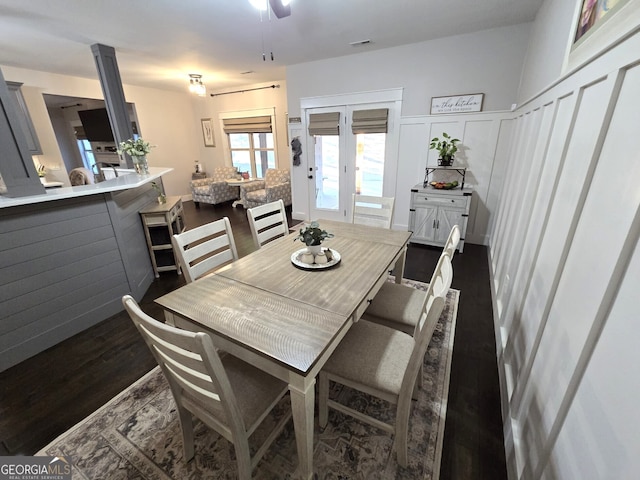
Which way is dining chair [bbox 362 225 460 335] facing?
to the viewer's left

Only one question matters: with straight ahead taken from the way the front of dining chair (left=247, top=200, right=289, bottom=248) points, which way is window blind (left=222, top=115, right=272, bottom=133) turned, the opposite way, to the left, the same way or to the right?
to the right

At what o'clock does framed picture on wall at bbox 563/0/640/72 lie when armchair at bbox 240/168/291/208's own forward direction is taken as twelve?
The framed picture on wall is roughly at 10 o'clock from the armchair.

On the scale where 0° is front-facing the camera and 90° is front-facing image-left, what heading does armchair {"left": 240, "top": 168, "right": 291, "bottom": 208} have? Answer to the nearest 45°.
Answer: approximately 45°

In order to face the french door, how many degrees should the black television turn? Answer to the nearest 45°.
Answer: approximately 90° to its left

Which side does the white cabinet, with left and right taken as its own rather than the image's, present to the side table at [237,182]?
right

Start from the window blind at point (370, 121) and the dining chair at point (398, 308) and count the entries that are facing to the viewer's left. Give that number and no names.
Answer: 1

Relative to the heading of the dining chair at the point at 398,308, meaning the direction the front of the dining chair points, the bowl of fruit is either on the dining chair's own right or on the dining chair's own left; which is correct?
on the dining chair's own right

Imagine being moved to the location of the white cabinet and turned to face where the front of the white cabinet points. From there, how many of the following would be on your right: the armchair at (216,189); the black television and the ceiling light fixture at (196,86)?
3

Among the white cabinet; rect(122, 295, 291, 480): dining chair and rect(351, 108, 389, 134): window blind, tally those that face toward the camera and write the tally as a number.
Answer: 2

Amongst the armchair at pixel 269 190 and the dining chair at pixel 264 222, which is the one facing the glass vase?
the armchair
